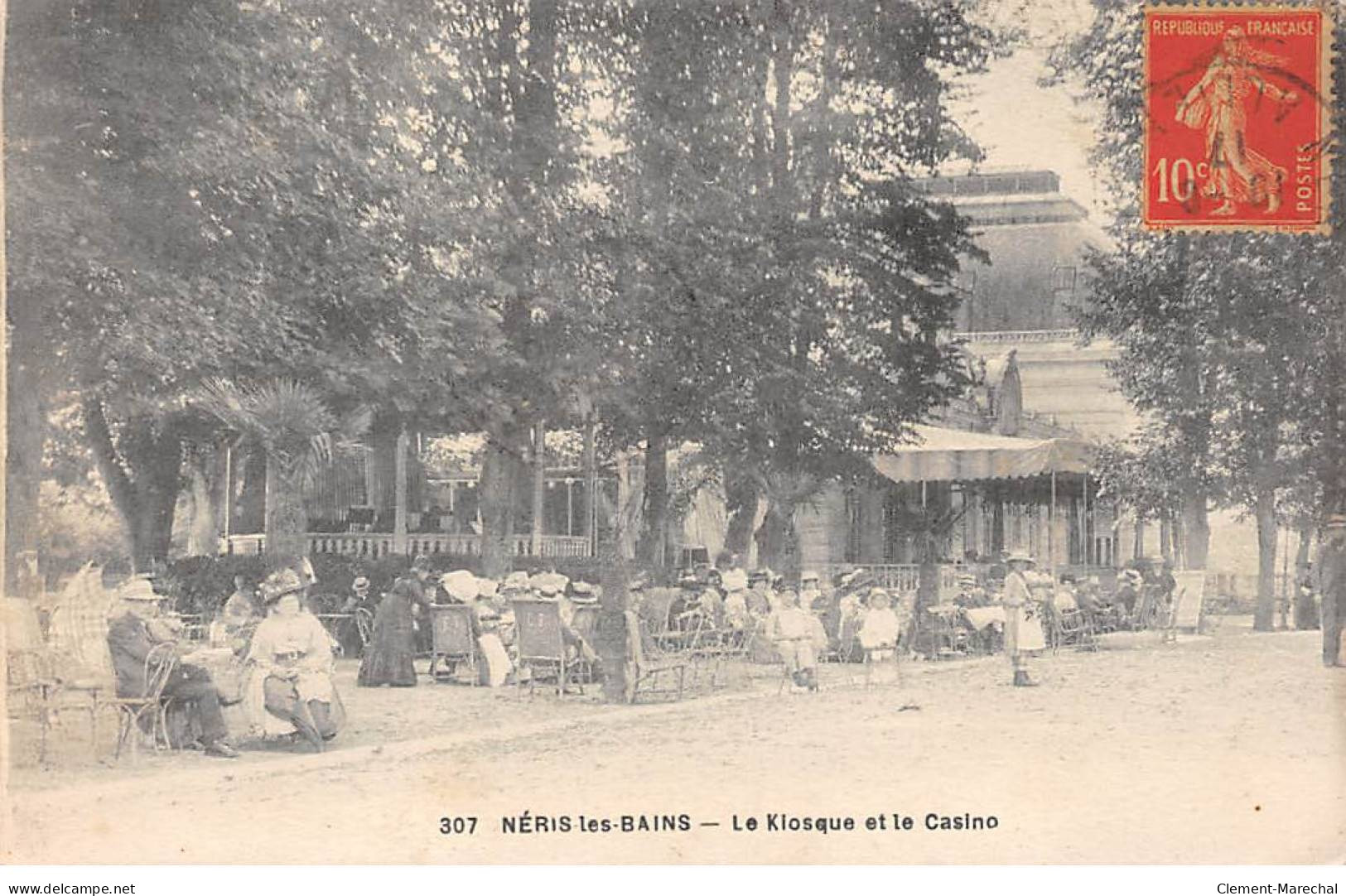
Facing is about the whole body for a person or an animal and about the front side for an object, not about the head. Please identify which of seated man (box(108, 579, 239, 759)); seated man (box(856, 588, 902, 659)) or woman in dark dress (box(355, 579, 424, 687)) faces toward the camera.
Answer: seated man (box(856, 588, 902, 659))

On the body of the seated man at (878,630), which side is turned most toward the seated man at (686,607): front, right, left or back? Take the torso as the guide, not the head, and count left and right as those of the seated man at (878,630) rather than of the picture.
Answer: right

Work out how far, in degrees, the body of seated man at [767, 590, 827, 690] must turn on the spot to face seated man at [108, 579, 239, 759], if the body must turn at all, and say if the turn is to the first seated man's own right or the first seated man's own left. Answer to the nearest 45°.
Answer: approximately 45° to the first seated man's own right

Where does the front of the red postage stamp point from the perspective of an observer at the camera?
facing the viewer

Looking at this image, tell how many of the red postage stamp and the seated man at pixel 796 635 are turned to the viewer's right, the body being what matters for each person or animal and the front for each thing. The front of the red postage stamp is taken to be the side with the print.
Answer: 0

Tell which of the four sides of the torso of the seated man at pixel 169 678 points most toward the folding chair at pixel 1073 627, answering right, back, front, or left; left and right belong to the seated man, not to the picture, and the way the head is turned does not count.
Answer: front
